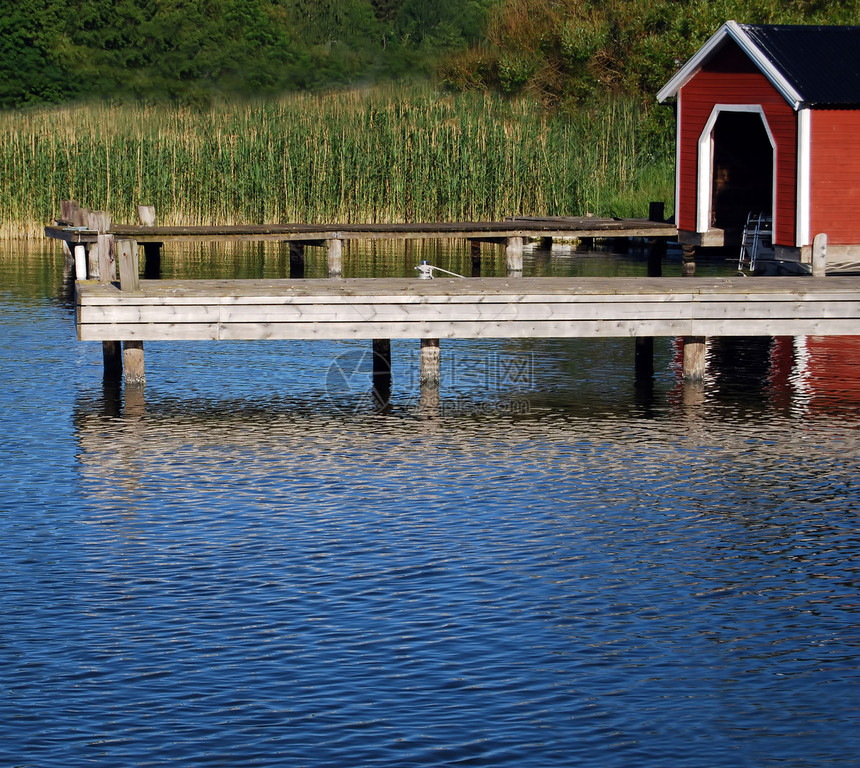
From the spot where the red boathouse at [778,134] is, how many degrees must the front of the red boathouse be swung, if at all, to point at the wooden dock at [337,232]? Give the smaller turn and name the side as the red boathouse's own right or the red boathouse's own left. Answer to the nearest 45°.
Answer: approximately 45° to the red boathouse's own right

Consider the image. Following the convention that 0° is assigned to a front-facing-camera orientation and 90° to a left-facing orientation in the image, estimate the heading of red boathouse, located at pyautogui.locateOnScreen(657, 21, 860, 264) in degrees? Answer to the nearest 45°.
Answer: approximately 45°

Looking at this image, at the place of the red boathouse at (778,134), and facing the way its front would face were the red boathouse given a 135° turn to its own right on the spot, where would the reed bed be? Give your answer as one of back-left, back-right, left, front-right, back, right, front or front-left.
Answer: front-left
